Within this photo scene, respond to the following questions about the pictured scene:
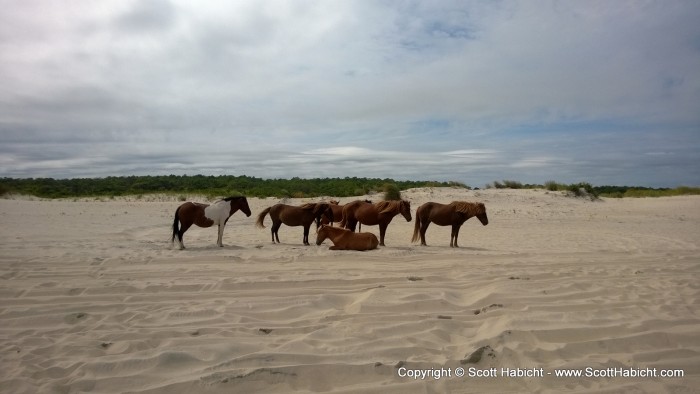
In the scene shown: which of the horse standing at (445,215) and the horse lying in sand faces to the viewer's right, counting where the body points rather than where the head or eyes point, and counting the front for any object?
the horse standing

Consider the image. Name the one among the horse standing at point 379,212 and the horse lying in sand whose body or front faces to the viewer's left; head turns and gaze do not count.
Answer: the horse lying in sand

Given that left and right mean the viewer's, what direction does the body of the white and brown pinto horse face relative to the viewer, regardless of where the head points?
facing to the right of the viewer

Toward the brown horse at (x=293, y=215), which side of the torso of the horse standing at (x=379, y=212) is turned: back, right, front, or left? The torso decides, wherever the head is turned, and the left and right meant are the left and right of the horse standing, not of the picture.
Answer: back

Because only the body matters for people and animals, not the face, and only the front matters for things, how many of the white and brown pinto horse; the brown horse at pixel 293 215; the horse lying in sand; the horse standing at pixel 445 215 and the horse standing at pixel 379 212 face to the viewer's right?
4

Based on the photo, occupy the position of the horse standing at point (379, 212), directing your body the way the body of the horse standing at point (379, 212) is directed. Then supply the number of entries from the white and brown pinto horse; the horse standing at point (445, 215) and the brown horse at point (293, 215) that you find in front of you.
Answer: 1

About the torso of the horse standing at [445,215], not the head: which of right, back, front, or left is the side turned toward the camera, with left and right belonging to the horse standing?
right

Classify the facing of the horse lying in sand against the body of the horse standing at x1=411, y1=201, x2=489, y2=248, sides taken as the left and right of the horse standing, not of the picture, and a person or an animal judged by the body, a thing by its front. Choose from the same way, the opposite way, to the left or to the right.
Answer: the opposite way

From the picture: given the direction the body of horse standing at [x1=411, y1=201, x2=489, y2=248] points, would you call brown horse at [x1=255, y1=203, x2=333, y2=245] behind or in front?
behind

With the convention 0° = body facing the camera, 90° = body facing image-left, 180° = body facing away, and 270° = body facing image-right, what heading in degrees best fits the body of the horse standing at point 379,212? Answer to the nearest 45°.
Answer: approximately 270°

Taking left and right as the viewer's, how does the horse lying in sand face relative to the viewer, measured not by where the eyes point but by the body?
facing to the left of the viewer

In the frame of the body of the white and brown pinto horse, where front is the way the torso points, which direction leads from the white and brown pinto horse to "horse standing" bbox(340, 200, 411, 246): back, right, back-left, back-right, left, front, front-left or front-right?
front

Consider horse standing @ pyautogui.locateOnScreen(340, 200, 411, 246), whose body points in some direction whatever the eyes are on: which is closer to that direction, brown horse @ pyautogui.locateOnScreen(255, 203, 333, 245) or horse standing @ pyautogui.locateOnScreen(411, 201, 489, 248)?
the horse standing

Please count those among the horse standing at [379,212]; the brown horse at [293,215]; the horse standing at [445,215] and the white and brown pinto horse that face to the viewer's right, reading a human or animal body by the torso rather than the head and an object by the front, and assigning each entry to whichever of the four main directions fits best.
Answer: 4

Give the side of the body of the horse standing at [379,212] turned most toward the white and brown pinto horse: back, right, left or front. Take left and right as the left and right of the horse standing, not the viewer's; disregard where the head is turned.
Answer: back

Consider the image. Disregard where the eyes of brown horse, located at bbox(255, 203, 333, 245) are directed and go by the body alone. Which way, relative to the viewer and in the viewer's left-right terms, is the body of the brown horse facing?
facing to the right of the viewer

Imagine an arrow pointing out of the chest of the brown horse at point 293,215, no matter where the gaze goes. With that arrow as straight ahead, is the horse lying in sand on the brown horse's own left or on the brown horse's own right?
on the brown horse's own right

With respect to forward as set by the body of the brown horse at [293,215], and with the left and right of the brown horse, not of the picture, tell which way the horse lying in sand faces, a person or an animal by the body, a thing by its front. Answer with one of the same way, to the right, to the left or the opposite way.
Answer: the opposite way
